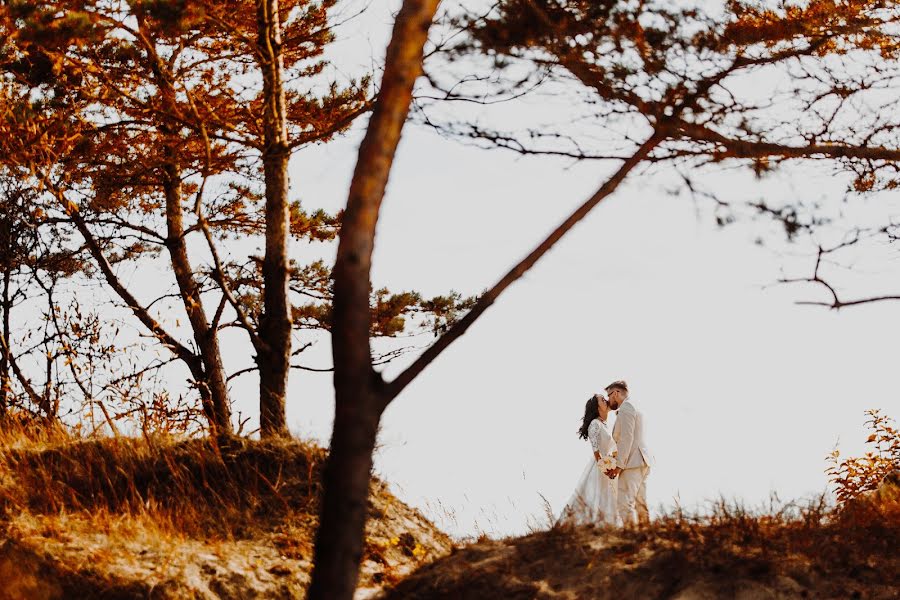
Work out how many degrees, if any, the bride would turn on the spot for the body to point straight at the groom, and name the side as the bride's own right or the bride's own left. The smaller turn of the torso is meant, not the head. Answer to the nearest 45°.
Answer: approximately 45° to the bride's own right

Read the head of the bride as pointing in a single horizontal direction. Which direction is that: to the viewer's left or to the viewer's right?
to the viewer's right

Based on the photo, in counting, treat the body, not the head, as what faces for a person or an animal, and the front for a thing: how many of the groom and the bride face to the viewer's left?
1

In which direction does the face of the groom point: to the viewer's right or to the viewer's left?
to the viewer's left

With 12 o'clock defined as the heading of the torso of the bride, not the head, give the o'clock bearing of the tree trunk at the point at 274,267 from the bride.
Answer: The tree trunk is roughly at 5 o'clock from the bride.

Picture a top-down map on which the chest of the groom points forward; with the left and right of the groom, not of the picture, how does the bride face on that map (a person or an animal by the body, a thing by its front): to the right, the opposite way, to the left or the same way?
the opposite way

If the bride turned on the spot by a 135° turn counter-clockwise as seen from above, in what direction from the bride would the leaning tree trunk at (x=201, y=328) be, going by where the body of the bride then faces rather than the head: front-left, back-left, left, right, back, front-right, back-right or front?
front-left

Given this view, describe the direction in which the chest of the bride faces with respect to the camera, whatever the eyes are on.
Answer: to the viewer's right

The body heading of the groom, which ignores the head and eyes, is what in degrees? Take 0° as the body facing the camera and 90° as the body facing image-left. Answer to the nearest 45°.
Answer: approximately 90°

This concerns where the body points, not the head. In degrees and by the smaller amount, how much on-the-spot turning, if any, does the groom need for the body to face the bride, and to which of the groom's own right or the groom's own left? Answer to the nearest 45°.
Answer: approximately 45° to the groom's own right

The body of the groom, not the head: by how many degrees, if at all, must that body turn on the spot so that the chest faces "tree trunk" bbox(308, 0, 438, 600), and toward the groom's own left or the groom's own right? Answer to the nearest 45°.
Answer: approximately 90° to the groom's own left
